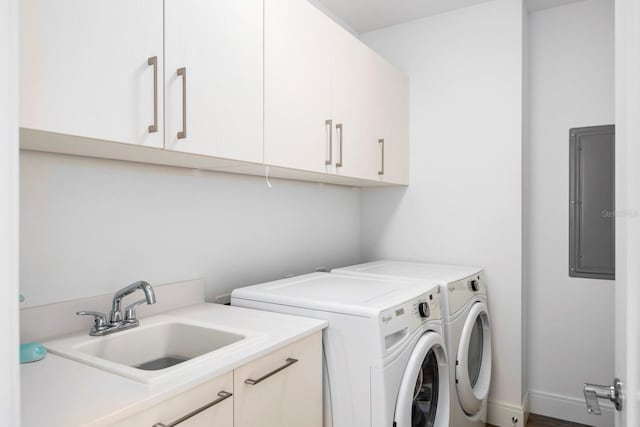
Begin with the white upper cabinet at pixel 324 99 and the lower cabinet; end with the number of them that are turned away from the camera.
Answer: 0

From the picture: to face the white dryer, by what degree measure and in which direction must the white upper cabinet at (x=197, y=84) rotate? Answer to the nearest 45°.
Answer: approximately 45° to its left

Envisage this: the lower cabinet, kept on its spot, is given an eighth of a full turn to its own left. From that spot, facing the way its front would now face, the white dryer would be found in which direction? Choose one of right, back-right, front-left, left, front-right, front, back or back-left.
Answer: front-left

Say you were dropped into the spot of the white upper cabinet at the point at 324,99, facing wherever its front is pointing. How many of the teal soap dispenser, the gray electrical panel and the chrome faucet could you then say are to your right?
2

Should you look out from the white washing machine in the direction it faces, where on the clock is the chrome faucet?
The chrome faucet is roughly at 4 o'clock from the white washing machine.

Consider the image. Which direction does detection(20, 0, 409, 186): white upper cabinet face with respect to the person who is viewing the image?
facing the viewer and to the right of the viewer

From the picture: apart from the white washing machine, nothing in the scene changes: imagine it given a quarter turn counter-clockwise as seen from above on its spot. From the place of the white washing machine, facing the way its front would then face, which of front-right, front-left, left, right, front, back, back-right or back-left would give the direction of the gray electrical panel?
front

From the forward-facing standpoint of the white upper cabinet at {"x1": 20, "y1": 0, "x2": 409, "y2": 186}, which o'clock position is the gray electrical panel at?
The gray electrical panel is roughly at 10 o'clock from the white upper cabinet.

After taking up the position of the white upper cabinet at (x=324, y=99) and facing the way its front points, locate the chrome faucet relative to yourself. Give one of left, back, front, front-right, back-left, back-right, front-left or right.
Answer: right

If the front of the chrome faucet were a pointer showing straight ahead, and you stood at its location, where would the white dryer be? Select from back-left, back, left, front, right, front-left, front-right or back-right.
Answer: front-left
